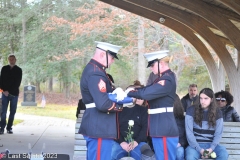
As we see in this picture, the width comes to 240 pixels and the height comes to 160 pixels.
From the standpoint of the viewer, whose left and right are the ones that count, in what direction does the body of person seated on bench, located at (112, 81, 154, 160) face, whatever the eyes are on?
facing the viewer

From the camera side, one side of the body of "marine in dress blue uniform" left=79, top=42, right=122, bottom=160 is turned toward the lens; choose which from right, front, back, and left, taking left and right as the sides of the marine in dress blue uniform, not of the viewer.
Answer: right

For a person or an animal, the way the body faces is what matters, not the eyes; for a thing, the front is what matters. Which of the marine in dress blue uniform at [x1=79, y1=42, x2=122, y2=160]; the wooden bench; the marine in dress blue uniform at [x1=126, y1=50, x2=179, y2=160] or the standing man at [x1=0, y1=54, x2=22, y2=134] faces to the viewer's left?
the marine in dress blue uniform at [x1=126, y1=50, x2=179, y2=160]

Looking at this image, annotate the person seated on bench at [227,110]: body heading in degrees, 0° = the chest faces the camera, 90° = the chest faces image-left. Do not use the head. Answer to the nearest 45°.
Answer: approximately 45°

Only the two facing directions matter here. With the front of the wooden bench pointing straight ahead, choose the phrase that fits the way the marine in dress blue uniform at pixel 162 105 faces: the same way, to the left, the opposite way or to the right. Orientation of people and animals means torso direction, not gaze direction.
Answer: to the right

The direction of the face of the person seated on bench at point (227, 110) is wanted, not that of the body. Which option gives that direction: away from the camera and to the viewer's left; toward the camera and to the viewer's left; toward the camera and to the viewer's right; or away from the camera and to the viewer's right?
toward the camera and to the viewer's left

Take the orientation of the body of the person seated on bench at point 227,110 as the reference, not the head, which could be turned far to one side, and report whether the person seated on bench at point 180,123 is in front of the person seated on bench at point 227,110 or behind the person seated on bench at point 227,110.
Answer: in front

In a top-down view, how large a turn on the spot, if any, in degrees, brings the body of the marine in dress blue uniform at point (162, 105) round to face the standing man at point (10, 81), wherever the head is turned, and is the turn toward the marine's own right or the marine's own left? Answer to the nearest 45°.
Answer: approximately 45° to the marine's own right

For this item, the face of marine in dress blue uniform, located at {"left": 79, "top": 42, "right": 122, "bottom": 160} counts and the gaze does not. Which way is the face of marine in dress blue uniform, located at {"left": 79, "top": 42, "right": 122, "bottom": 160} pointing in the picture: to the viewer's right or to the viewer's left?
to the viewer's right

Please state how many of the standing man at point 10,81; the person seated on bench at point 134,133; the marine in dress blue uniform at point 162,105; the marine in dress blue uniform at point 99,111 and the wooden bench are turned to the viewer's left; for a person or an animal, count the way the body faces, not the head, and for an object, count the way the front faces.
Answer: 1

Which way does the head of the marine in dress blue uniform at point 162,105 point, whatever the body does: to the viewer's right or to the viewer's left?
to the viewer's left

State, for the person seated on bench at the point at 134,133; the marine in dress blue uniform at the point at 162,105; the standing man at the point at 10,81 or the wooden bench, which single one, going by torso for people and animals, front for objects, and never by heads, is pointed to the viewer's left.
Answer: the marine in dress blue uniform
